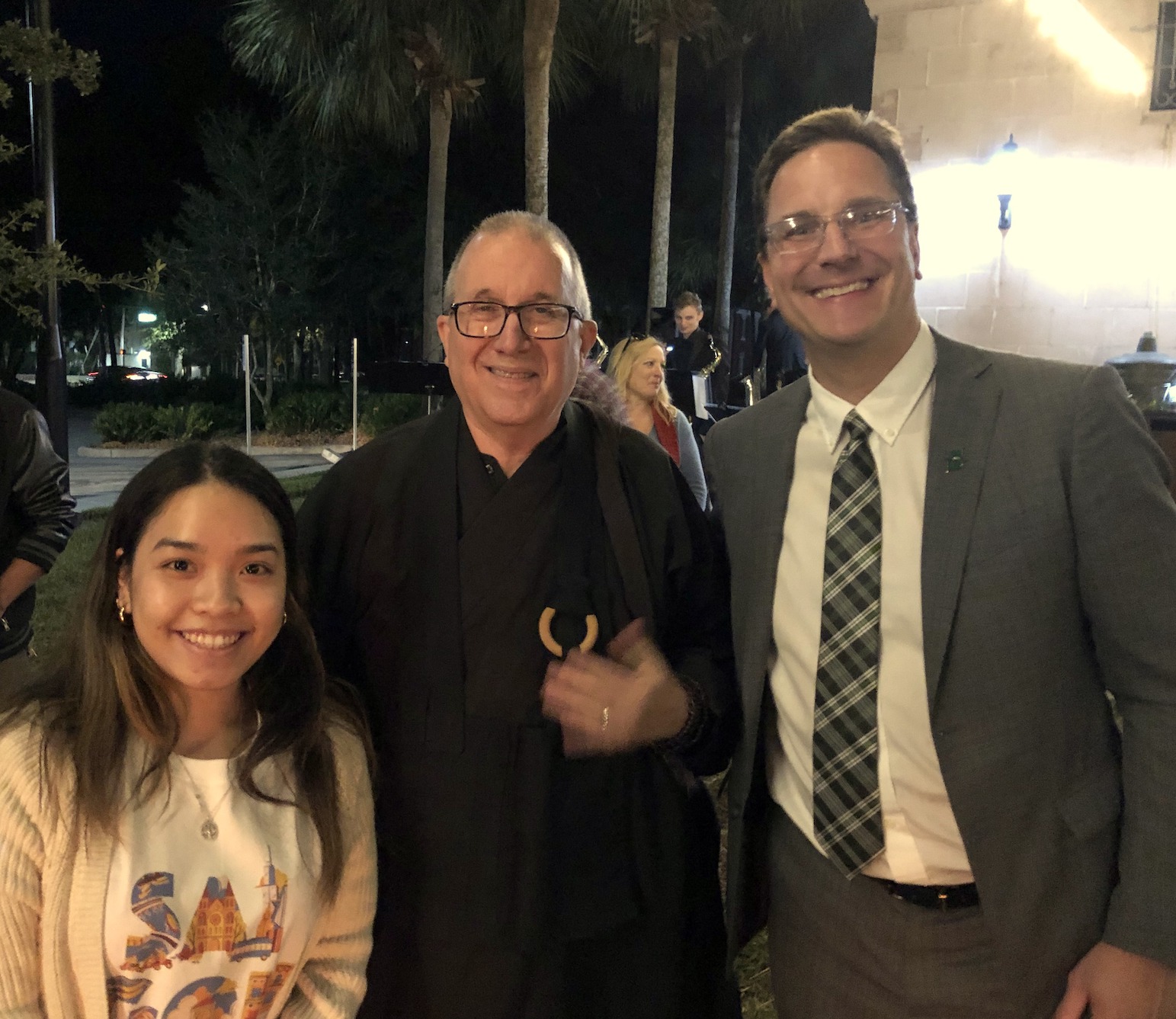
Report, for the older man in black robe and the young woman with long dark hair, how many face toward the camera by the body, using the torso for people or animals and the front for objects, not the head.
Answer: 2

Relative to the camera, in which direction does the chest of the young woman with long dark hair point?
toward the camera

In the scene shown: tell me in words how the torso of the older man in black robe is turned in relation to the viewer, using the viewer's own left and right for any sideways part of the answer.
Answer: facing the viewer

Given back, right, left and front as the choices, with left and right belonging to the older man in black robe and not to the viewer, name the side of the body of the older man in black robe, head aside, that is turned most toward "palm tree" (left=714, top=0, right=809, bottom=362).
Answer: back

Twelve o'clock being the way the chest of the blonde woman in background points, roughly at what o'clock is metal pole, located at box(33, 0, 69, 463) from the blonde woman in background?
The metal pole is roughly at 5 o'clock from the blonde woman in background.

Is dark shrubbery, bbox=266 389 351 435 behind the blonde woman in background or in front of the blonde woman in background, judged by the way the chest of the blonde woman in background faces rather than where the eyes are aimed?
behind

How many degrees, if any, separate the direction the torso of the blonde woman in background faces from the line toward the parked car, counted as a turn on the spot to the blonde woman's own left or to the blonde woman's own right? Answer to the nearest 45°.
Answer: approximately 180°

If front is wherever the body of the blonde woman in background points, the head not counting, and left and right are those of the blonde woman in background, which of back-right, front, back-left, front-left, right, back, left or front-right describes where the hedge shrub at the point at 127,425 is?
back

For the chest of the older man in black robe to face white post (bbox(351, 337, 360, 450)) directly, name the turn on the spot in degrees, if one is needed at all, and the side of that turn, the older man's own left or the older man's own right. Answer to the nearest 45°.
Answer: approximately 180°

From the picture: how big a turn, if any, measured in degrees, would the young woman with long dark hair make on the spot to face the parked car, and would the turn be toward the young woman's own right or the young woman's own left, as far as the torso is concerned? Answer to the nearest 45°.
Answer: approximately 180°

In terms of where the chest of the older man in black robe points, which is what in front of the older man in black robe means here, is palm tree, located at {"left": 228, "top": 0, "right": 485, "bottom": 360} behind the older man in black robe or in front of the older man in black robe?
behind

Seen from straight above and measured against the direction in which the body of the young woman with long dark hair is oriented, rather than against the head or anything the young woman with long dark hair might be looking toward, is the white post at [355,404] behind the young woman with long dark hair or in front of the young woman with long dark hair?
behind

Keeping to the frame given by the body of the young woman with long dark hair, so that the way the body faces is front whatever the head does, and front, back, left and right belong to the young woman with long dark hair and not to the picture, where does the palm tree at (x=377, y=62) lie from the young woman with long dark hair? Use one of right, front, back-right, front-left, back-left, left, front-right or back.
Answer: back

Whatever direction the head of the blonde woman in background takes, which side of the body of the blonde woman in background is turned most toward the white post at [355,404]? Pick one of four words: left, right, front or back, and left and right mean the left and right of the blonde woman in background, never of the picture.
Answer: back
